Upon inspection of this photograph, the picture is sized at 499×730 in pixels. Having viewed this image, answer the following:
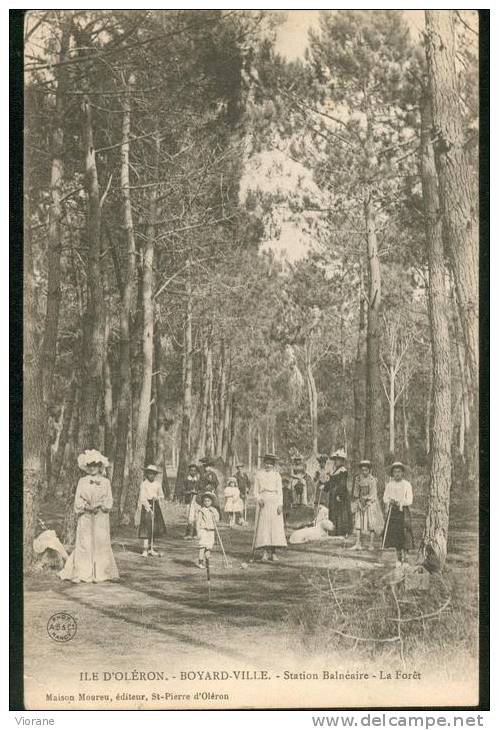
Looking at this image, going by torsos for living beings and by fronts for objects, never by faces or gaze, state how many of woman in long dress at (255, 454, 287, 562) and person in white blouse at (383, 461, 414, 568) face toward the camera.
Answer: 2

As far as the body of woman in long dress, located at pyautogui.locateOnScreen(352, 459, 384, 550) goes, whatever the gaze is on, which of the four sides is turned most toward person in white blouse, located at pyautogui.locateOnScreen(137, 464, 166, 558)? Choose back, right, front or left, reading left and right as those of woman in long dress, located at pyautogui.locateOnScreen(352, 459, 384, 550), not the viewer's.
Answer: right
